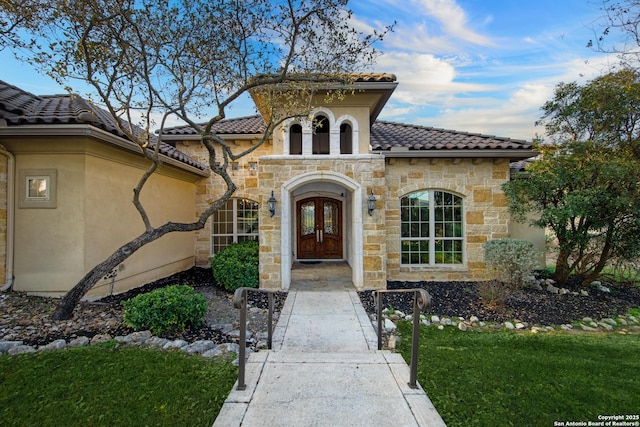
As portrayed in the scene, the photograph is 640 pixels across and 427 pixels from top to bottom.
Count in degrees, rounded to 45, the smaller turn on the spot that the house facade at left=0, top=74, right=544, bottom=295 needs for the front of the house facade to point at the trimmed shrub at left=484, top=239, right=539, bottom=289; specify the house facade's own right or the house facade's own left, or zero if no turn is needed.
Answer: approximately 90° to the house facade's own left

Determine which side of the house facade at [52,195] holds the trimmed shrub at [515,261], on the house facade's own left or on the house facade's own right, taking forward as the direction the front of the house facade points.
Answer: on the house facade's own left

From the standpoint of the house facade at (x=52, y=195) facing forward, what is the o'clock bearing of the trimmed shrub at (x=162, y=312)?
The trimmed shrub is roughly at 11 o'clock from the house facade.

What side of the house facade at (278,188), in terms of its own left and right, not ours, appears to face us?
front

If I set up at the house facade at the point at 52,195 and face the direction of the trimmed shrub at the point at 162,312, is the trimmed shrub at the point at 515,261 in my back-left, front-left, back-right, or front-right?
front-left

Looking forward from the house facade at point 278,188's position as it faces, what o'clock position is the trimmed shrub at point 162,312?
The trimmed shrub is roughly at 1 o'clock from the house facade.
